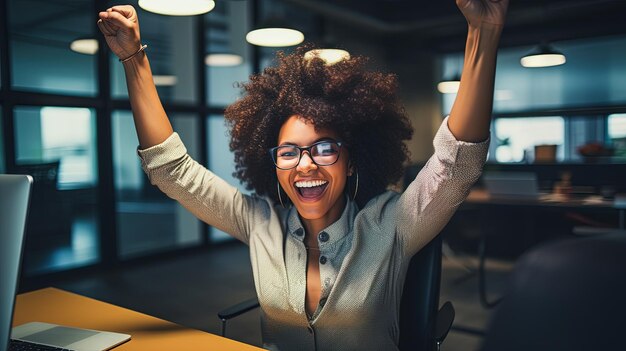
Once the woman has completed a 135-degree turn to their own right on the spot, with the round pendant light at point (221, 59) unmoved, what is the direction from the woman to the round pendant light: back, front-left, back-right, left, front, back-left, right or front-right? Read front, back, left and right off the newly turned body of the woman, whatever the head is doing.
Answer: front-right

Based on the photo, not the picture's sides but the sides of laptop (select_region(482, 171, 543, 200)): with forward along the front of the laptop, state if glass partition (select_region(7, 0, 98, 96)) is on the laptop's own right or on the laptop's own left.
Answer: on the laptop's own left

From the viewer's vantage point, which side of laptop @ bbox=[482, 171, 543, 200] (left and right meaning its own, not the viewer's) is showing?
back

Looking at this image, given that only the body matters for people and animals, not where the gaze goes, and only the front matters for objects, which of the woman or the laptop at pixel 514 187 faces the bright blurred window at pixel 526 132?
the laptop

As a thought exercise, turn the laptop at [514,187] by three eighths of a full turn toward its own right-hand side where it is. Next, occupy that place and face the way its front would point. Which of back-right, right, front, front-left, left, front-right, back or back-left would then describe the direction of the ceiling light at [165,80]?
back-right

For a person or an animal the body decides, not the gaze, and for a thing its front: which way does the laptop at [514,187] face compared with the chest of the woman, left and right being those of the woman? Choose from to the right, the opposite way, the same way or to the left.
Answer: the opposite way

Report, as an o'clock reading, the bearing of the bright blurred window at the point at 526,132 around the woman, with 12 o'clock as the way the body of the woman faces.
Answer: The bright blurred window is roughly at 7 o'clock from the woman.
